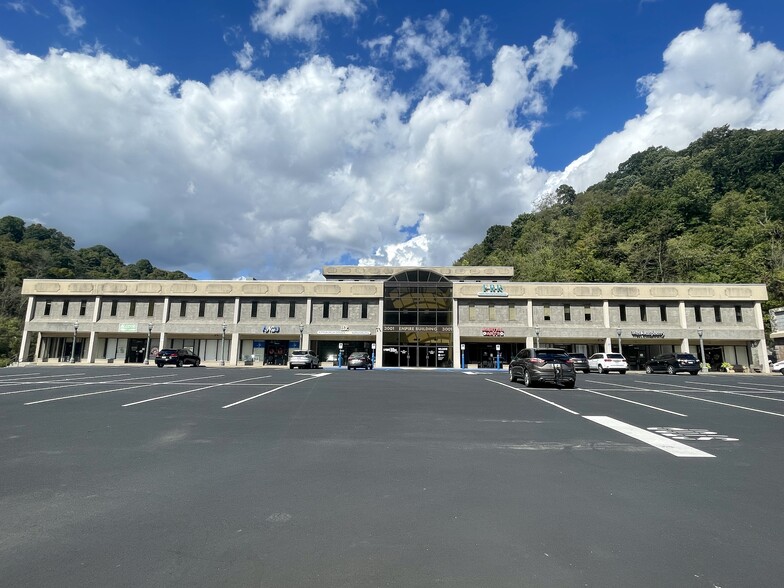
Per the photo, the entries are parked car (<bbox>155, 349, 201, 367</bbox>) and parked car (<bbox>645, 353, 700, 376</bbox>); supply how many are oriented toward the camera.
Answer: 0

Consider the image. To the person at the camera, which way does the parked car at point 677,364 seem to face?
facing away from the viewer and to the left of the viewer

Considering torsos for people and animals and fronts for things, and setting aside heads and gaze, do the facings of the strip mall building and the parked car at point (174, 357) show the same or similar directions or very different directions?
very different directions

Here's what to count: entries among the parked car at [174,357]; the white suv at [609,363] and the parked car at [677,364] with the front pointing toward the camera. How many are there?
0

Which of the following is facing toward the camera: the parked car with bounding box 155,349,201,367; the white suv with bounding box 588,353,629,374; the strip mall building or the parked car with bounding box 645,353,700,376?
the strip mall building

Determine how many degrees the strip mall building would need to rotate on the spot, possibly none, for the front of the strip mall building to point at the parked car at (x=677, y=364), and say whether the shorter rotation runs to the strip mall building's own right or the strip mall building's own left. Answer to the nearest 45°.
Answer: approximately 45° to the strip mall building's own left

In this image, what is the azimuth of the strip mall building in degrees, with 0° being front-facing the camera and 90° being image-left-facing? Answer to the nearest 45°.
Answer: approximately 0°

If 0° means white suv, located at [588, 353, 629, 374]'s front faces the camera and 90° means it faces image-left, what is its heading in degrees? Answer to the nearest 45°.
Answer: approximately 135°

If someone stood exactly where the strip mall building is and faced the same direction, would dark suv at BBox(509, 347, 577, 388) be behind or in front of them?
in front

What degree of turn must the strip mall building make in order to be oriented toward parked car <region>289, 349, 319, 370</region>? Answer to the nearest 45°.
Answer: approximately 45° to its right
